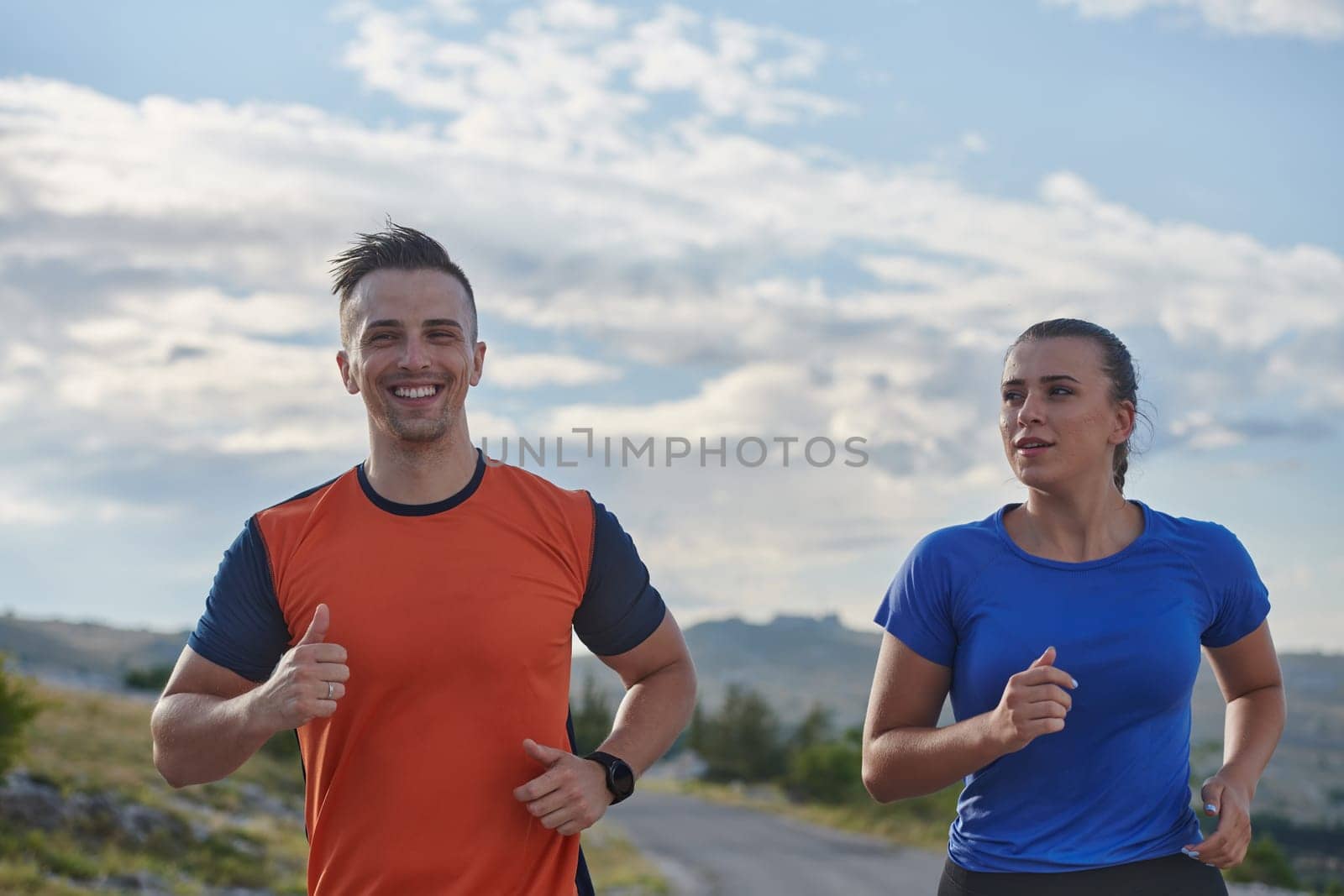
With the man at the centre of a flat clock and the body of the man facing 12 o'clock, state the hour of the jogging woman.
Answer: The jogging woman is roughly at 9 o'clock from the man.

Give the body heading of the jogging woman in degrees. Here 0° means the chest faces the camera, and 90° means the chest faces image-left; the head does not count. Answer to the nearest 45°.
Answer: approximately 0°

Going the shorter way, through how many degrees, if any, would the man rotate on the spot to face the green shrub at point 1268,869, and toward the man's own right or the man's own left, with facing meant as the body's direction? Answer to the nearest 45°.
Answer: approximately 135° to the man's own left

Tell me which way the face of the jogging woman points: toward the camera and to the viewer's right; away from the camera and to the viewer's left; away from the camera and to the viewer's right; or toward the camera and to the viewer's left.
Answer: toward the camera and to the viewer's left

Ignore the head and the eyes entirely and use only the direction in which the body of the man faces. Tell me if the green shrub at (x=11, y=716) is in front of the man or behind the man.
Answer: behind

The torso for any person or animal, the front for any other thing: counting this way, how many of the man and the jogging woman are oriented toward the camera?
2

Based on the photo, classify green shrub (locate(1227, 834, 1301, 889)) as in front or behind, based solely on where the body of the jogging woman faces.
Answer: behind
